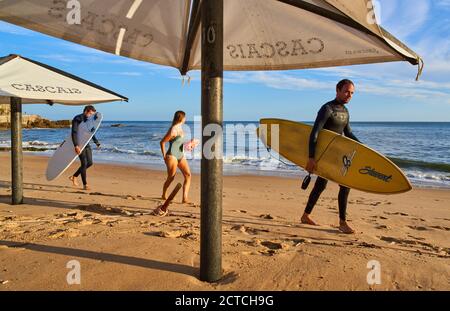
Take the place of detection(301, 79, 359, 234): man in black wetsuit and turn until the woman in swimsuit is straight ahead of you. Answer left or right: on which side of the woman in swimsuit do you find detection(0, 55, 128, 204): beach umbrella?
left

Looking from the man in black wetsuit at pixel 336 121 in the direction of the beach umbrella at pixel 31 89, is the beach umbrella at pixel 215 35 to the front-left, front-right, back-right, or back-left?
front-left

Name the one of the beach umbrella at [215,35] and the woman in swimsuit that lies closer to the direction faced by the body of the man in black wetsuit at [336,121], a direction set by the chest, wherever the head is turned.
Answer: the beach umbrella

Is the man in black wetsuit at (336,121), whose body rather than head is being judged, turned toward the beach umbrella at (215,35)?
no

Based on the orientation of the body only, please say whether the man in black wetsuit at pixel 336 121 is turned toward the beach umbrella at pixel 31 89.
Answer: no

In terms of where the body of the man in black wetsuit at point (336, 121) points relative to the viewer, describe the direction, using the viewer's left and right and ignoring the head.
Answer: facing the viewer and to the right of the viewer
